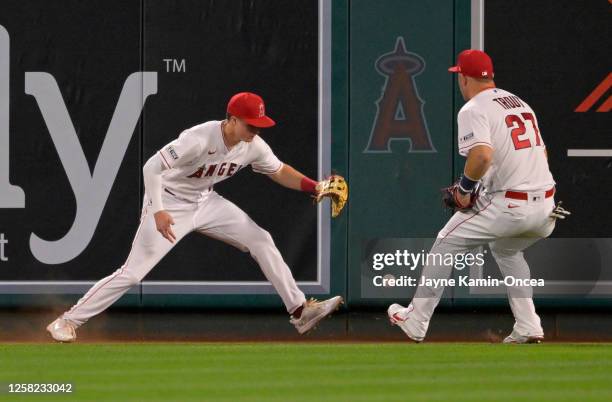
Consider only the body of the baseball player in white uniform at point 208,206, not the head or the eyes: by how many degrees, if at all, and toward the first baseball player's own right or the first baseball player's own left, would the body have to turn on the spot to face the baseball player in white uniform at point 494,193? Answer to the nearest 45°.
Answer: approximately 45° to the first baseball player's own left

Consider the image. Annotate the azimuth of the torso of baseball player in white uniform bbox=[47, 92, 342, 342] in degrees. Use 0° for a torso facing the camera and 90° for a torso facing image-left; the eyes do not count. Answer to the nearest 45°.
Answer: approximately 315°

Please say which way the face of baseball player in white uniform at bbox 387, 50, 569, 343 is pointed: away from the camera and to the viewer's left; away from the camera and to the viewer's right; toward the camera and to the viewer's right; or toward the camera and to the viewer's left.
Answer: away from the camera and to the viewer's left

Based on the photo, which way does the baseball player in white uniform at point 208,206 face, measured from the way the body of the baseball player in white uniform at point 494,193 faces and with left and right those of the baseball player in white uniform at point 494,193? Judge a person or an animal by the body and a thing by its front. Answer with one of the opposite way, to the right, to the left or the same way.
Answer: the opposite way

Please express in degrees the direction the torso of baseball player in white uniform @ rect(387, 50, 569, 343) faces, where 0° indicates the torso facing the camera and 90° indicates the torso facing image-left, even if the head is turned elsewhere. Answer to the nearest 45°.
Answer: approximately 135°

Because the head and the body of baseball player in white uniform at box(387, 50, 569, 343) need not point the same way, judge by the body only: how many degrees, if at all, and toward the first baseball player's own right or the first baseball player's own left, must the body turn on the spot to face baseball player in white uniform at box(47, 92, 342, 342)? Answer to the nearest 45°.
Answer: approximately 45° to the first baseball player's own left
